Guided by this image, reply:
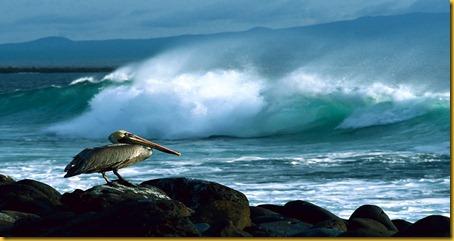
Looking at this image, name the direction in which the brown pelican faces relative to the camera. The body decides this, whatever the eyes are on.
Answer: to the viewer's right

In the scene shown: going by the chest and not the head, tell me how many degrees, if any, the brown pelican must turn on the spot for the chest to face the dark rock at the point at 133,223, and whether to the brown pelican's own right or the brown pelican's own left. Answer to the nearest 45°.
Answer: approximately 90° to the brown pelican's own right

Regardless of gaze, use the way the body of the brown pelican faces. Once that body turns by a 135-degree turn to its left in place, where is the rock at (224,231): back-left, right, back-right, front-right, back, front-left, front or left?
back

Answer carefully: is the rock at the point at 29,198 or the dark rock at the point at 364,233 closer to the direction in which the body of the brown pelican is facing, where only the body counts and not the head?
the dark rock

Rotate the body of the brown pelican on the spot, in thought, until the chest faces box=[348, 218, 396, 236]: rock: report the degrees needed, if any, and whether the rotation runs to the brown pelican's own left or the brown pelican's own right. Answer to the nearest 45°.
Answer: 0° — it already faces it

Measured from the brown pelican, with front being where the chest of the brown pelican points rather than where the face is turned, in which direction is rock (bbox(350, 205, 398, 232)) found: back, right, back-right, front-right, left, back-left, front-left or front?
front

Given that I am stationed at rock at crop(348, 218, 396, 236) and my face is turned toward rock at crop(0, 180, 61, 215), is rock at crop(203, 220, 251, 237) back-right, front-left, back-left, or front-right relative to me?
front-left
